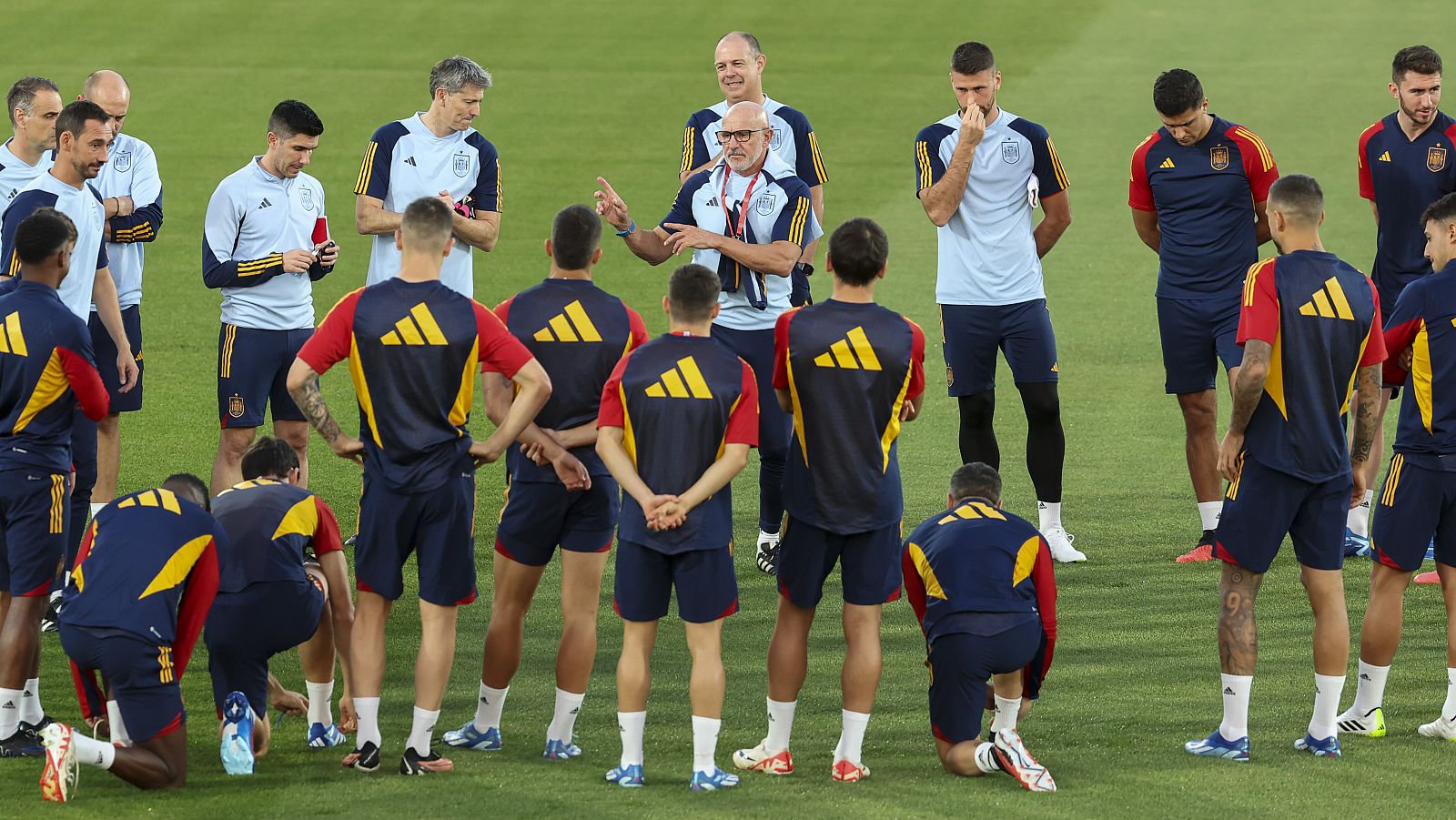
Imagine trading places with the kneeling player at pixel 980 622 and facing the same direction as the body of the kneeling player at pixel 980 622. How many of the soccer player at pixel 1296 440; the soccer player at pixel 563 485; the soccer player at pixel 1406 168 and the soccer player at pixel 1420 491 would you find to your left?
1

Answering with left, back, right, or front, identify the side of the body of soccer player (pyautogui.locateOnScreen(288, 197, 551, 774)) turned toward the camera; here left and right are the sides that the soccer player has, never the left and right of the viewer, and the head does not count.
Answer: back

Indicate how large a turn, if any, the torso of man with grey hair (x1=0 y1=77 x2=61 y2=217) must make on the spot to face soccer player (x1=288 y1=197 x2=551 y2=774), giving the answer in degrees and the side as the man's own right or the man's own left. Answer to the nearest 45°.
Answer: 0° — they already face them

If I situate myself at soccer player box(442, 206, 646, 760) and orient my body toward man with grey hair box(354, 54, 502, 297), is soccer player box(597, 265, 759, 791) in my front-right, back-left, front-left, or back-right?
back-right

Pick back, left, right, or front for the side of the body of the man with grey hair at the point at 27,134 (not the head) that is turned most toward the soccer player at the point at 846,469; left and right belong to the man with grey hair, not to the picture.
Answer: front

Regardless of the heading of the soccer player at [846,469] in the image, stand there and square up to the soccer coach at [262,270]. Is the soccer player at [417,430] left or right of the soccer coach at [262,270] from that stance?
left

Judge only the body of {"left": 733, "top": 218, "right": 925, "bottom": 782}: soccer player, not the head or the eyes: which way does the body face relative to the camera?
away from the camera

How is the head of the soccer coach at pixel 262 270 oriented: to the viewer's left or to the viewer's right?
to the viewer's right

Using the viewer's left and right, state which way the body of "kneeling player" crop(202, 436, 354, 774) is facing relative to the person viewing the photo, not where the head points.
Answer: facing away from the viewer and to the right of the viewer

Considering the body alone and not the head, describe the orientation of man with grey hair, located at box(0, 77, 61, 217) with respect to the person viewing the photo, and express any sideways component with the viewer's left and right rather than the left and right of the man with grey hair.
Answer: facing the viewer and to the right of the viewer

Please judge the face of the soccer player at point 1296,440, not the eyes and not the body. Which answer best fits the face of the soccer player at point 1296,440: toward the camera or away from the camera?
away from the camera

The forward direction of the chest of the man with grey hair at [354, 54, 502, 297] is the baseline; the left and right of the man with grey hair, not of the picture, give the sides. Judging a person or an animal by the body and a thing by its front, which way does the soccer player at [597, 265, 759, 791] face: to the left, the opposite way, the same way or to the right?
the opposite way

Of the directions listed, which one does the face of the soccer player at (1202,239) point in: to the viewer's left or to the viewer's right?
to the viewer's left

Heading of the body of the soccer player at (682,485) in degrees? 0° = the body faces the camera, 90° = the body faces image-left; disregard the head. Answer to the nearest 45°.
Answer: approximately 180°

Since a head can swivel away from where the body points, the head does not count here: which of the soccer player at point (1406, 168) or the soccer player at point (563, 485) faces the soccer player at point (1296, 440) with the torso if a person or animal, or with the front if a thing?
the soccer player at point (1406, 168)

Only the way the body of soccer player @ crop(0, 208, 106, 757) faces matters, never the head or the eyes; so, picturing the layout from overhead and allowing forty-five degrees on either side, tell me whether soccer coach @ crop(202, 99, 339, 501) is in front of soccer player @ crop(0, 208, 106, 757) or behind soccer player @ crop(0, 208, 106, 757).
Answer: in front

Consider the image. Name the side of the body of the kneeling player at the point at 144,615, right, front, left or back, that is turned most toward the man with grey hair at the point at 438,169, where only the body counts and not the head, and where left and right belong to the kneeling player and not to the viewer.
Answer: front

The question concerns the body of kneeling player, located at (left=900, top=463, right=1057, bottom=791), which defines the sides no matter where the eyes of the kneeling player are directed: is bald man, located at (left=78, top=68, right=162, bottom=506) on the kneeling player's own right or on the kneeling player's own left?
on the kneeling player's own left

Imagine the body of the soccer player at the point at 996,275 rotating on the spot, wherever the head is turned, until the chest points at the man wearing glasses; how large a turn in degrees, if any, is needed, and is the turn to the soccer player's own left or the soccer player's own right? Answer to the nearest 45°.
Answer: approximately 45° to the soccer player's own right
